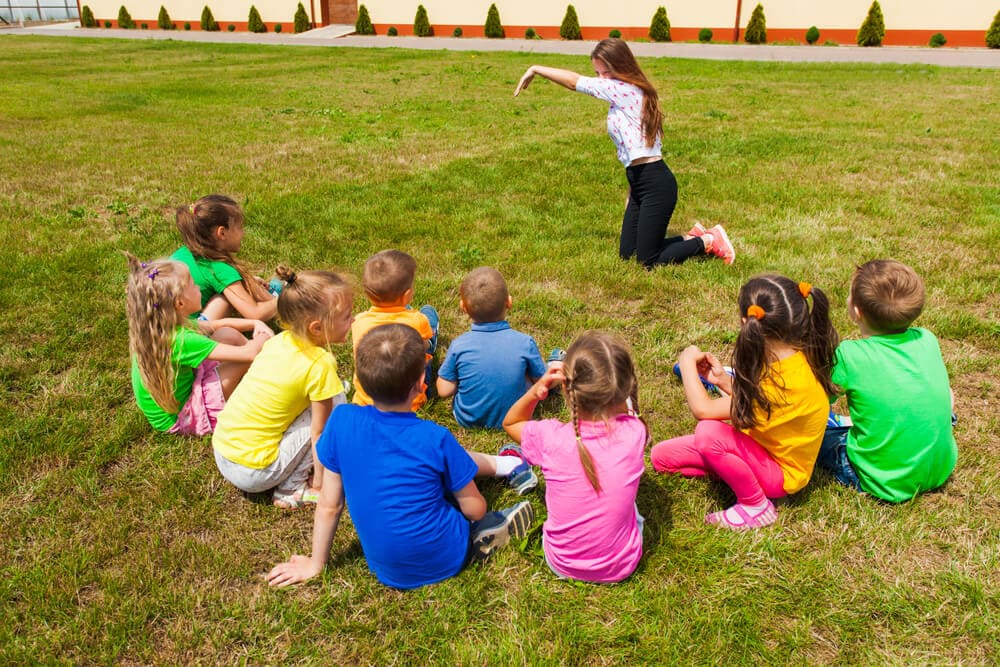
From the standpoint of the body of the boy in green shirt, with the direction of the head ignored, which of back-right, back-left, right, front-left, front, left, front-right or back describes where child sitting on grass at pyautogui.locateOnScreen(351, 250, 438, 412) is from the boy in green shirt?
front-left

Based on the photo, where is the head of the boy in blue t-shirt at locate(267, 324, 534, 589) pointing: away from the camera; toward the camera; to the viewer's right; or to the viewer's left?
away from the camera

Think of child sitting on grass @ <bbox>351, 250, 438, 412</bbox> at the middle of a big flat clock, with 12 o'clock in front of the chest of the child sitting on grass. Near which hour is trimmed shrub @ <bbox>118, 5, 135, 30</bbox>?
The trimmed shrub is roughly at 10 o'clock from the child sitting on grass.

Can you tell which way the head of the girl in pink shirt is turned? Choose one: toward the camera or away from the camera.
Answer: away from the camera

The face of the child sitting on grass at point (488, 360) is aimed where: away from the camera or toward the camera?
away from the camera

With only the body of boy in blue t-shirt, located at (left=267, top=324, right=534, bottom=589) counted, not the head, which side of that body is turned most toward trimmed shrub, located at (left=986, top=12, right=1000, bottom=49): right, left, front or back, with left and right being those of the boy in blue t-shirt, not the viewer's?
front

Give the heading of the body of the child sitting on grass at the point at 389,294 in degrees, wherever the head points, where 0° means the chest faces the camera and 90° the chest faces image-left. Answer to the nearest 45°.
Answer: approximately 225°

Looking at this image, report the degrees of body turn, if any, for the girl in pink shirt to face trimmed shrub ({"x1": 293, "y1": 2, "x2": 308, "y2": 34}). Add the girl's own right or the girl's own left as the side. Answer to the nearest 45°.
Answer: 0° — they already face it

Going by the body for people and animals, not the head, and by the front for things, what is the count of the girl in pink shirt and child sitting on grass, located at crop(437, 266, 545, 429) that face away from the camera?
2

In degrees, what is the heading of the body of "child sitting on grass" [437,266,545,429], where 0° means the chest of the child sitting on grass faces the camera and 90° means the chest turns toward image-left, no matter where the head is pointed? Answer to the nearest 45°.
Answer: approximately 180°

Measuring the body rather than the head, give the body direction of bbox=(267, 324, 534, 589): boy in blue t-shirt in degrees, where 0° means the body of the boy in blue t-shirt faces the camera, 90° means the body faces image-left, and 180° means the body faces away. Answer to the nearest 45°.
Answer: approximately 225°

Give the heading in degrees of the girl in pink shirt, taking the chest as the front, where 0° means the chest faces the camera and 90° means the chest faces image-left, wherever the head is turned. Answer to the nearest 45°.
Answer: approximately 180°

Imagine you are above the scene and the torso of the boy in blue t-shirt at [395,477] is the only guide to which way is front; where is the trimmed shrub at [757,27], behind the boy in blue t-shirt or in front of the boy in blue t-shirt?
in front

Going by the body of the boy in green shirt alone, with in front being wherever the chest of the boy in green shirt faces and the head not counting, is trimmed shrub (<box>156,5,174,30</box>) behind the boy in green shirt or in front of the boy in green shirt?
in front

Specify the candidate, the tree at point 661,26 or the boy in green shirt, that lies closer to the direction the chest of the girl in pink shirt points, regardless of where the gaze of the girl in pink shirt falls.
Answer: the tree
